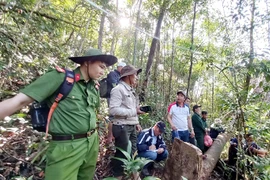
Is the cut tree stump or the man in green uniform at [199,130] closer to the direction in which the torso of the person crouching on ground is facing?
the cut tree stump

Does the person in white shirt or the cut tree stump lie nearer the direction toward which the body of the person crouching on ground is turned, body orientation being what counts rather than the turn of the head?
the cut tree stump

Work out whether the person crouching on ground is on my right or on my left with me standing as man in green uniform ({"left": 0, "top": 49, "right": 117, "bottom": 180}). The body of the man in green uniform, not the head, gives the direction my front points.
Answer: on my left

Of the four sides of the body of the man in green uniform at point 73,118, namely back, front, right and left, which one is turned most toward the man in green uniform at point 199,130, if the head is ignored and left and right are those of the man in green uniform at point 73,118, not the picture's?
left

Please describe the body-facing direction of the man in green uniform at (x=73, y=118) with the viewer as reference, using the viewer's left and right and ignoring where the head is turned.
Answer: facing the viewer and to the right of the viewer
